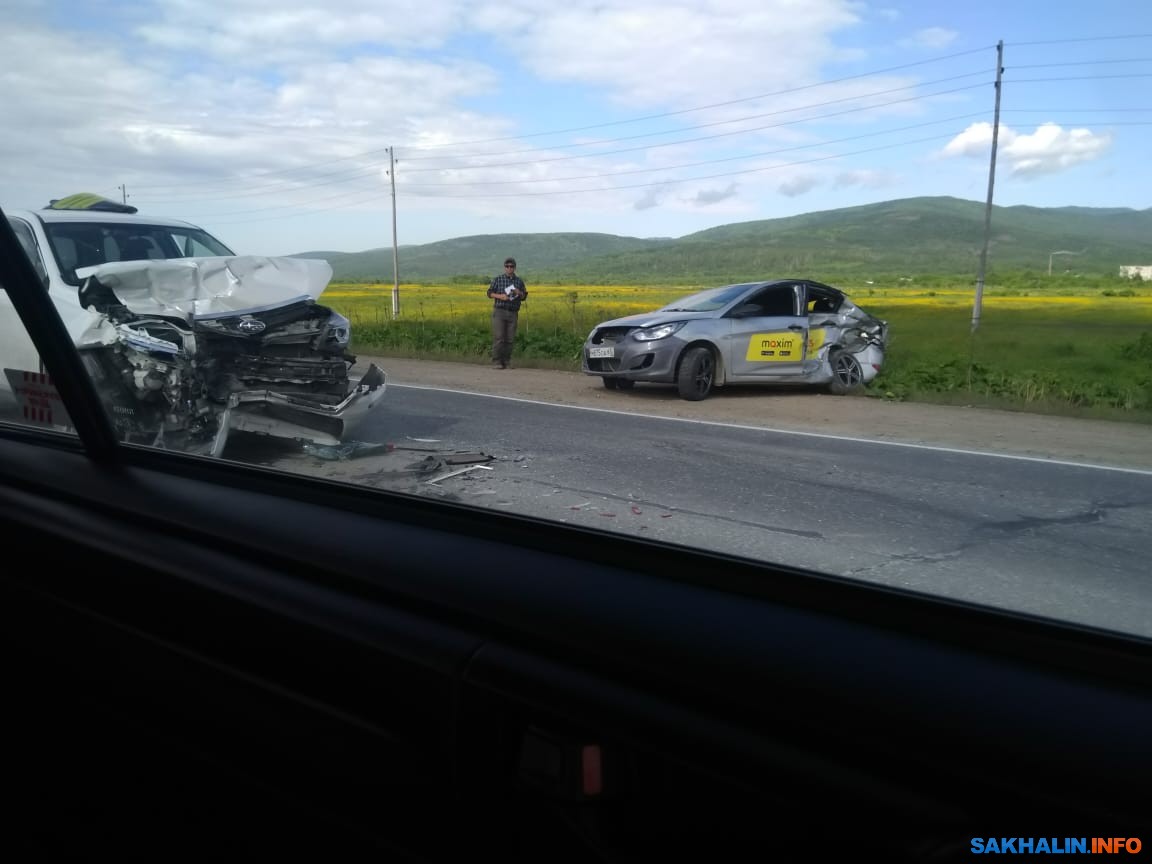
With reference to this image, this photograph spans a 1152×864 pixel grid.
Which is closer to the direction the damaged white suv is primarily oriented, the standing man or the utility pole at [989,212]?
the utility pole

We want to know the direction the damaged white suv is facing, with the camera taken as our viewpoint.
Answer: facing the viewer and to the right of the viewer

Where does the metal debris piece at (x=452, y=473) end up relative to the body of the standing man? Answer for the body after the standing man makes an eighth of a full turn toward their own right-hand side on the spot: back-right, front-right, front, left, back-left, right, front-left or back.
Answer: front-left

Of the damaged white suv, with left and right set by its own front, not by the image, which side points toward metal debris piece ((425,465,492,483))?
front

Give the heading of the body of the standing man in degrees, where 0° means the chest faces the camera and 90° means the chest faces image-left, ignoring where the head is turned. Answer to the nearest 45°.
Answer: approximately 0°

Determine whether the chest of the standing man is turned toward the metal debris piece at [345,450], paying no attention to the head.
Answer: yes

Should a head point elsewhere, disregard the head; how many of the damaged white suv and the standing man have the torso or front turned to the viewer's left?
0

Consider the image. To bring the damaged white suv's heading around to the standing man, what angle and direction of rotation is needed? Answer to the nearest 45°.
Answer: approximately 90° to its left
